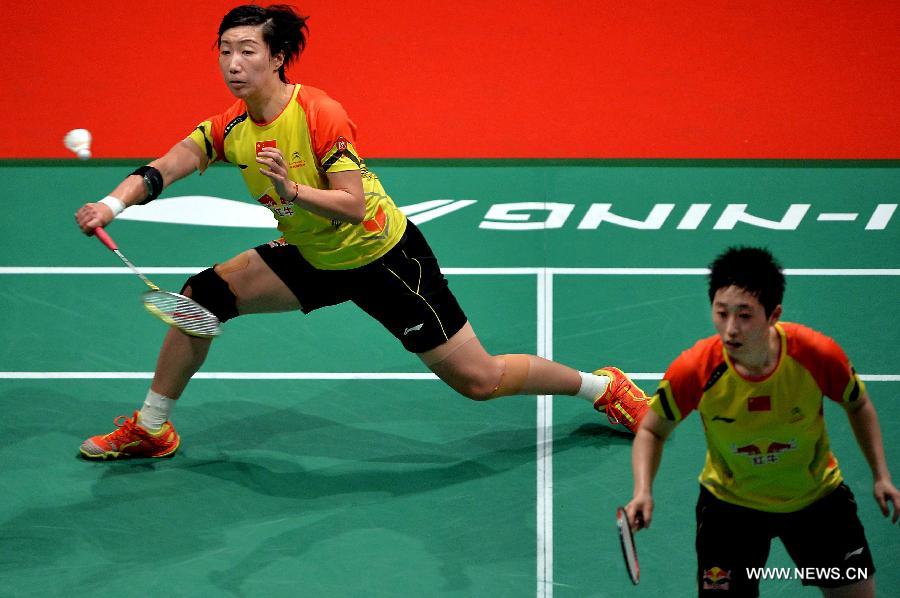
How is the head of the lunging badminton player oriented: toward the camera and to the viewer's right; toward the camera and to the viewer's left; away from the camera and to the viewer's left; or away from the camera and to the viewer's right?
toward the camera and to the viewer's left

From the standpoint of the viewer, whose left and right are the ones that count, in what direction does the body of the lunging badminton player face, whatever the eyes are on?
facing the viewer and to the left of the viewer
